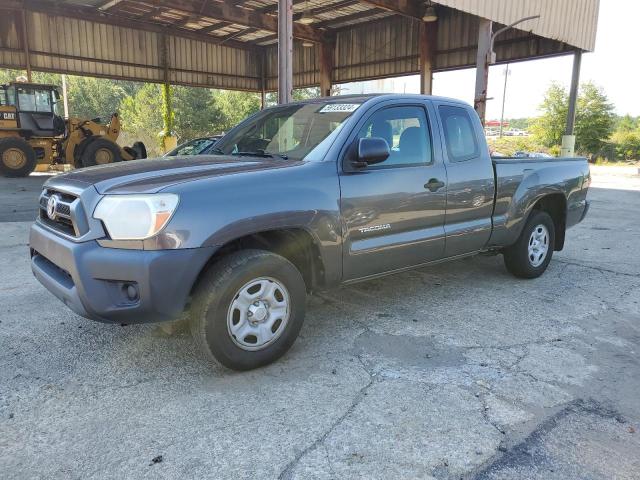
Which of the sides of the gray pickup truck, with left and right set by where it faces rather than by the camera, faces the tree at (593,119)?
back

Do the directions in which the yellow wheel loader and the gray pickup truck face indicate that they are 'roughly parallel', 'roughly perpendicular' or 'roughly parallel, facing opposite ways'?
roughly parallel, facing opposite ways

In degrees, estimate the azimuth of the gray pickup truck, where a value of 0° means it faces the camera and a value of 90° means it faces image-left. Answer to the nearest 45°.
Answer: approximately 45°

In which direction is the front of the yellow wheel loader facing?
to the viewer's right

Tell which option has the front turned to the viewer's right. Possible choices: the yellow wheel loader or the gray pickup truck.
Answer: the yellow wheel loader

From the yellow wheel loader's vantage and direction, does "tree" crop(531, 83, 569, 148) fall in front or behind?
in front

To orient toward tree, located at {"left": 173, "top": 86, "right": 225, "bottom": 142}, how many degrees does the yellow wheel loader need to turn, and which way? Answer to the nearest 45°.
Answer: approximately 90° to its left

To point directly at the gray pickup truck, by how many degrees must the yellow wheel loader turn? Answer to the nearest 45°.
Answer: approximately 90° to its right

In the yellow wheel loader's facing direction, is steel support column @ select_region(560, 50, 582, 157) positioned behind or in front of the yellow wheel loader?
in front

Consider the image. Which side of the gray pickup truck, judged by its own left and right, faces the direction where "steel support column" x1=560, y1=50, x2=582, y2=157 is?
back

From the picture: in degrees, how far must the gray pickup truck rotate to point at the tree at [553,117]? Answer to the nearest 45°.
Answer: approximately 180°

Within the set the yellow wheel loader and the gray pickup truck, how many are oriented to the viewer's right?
1
